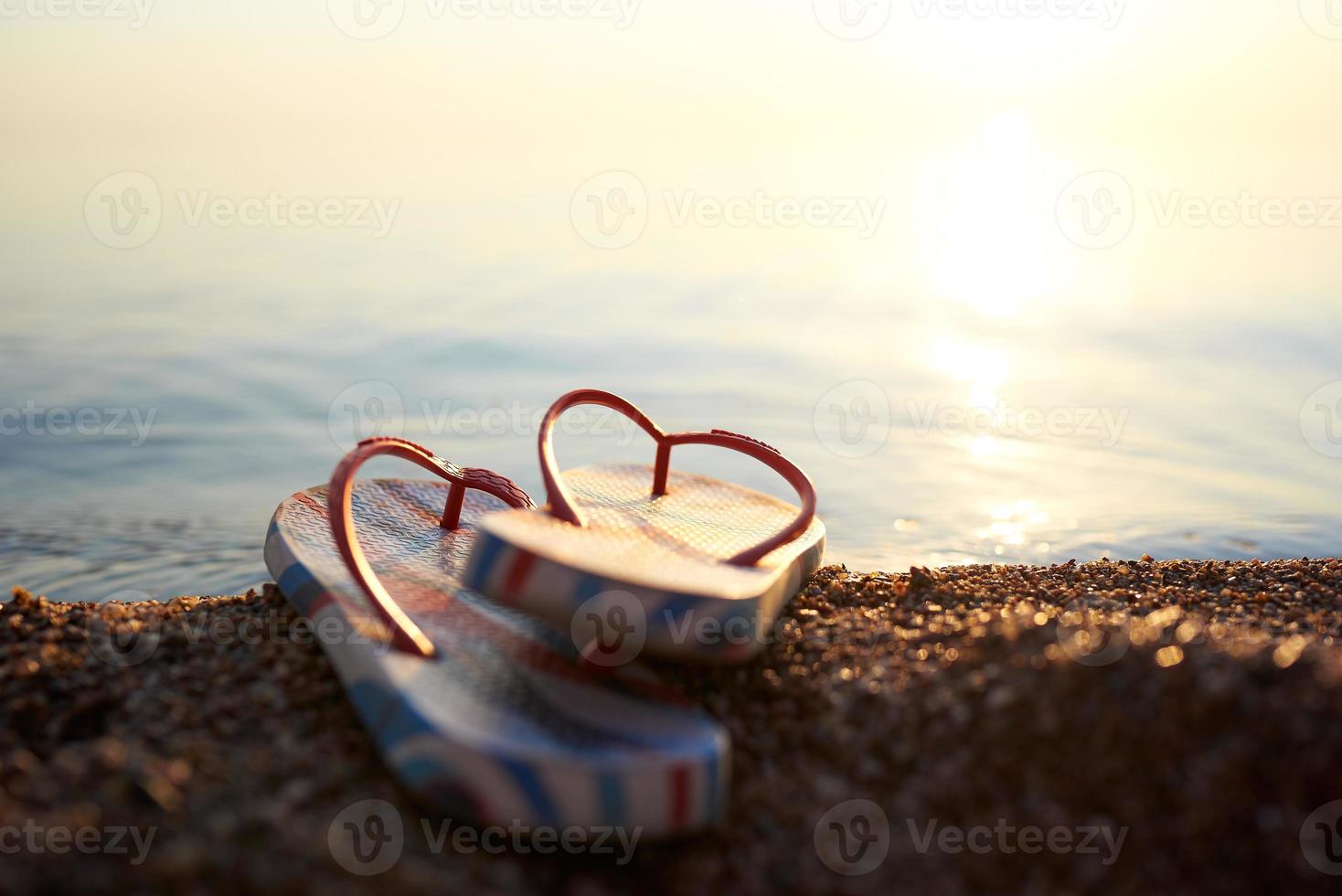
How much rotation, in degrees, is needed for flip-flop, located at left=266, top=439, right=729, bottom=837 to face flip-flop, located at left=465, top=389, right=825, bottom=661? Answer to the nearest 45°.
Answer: approximately 90° to its right

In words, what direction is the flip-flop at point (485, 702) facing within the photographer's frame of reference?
facing away from the viewer and to the left of the viewer
